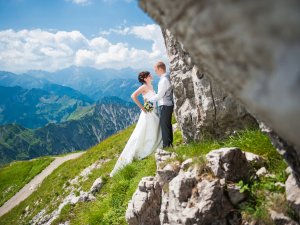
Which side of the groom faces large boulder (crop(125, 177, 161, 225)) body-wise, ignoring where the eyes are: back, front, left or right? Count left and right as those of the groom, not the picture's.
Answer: left

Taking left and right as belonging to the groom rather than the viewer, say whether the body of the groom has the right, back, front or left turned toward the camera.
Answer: left

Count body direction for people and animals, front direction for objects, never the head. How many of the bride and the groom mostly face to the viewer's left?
1

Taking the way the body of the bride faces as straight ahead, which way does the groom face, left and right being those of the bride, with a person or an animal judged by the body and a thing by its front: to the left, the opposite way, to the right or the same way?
the opposite way

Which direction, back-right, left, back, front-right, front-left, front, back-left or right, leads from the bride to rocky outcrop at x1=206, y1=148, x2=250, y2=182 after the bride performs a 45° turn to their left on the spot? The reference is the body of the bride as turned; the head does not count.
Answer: back-right

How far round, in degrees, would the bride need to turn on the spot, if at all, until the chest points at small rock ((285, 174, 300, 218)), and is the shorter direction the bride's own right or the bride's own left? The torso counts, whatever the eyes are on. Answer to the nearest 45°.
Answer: approximately 90° to the bride's own right

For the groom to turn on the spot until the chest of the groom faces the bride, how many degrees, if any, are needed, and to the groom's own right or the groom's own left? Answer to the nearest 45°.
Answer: approximately 45° to the groom's own right

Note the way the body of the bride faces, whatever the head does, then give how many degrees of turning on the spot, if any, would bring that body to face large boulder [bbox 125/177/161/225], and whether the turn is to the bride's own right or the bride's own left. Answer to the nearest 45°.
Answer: approximately 90° to the bride's own right

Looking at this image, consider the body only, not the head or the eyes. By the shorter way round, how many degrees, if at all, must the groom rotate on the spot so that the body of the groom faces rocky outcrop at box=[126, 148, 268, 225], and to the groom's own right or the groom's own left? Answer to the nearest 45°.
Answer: approximately 90° to the groom's own left

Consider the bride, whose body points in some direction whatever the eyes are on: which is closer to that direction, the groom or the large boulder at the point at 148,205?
the groom

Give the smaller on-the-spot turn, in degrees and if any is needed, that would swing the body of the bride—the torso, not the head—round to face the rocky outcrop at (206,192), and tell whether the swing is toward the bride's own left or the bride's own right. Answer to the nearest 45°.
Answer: approximately 90° to the bride's own right

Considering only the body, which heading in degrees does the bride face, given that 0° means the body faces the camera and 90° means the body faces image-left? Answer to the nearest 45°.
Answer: approximately 270°

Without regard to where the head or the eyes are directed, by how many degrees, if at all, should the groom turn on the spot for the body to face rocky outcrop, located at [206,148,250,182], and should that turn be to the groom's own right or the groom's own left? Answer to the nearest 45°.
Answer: approximately 90° to the groom's own left
